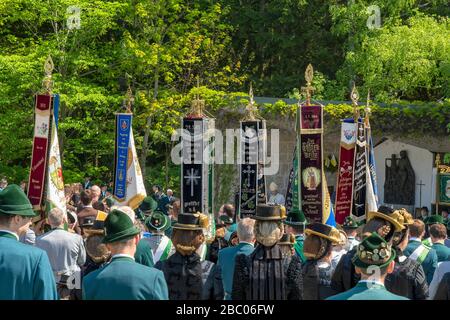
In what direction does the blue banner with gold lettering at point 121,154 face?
toward the camera

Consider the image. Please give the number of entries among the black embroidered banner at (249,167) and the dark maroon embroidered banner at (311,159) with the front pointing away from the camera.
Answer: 0

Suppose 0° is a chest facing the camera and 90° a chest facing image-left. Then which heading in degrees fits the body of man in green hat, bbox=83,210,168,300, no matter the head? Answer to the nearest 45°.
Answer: approximately 180°

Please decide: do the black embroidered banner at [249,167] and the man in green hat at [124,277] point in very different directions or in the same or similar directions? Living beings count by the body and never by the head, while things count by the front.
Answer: very different directions

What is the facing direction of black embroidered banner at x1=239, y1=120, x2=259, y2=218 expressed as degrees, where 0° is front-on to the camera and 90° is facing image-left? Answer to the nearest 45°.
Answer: approximately 0°

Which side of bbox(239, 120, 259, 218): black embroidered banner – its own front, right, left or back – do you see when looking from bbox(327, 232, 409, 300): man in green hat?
front

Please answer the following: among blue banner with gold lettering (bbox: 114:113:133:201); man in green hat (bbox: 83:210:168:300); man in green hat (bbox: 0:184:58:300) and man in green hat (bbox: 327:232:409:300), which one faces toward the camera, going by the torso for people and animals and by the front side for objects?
the blue banner with gold lettering

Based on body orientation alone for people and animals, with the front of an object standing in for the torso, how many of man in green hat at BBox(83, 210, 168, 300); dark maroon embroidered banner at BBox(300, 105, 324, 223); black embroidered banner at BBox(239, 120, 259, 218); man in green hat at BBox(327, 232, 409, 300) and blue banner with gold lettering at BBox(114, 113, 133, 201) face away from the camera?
2

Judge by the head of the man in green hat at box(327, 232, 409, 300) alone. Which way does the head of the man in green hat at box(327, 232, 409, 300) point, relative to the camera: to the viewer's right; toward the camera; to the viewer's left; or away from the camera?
away from the camera

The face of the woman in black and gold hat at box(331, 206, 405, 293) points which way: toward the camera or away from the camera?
away from the camera

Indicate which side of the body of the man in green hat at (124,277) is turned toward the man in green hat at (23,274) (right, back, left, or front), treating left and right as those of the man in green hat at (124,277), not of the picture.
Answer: left

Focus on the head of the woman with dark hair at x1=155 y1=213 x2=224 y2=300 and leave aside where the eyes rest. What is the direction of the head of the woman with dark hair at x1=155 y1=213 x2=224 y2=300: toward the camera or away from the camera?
away from the camera

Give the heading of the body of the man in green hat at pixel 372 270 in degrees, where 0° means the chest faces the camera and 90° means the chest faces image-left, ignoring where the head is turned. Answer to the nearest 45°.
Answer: approximately 180°

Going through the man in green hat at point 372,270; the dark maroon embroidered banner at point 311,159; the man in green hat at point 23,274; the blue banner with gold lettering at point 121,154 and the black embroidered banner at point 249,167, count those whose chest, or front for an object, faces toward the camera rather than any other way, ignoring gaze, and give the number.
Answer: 3

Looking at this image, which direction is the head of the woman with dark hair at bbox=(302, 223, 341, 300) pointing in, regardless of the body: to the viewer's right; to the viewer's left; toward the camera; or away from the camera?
away from the camera
